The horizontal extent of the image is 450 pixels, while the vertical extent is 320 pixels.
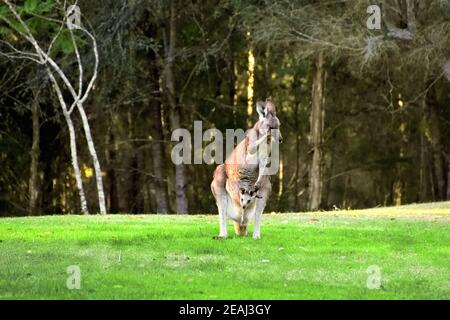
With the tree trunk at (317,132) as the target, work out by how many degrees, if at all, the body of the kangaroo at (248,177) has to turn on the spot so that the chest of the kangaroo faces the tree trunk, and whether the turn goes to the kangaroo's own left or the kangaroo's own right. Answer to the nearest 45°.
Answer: approximately 135° to the kangaroo's own left

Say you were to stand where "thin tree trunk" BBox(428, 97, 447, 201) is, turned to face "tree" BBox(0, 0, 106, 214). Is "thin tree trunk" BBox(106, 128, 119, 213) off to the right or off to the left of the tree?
right

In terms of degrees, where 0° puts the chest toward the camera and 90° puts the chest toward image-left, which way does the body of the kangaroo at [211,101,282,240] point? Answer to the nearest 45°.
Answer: approximately 315°

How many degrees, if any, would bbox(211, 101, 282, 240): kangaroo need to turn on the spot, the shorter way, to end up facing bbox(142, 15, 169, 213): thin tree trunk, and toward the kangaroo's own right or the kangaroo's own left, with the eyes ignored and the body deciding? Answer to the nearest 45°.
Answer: approximately 135° to the kangaroo's own left

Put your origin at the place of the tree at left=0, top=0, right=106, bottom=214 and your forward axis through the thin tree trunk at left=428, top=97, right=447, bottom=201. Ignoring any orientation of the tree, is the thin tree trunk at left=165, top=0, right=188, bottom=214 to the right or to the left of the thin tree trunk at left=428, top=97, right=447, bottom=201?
left

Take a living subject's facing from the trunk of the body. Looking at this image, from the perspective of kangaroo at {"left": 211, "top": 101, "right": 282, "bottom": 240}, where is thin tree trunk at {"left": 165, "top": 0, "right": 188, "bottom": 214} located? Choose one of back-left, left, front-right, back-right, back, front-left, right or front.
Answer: back-left

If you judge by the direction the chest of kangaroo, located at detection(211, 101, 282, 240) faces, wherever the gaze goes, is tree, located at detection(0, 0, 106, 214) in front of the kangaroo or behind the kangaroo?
behind

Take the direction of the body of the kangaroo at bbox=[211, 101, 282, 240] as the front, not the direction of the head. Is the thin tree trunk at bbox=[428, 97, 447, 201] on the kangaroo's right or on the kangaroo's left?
on the kangaroo's left
